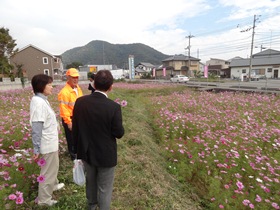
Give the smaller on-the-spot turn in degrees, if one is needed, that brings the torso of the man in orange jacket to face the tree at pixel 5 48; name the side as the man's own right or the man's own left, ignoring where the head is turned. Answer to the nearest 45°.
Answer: approximately 135° to the man's own left

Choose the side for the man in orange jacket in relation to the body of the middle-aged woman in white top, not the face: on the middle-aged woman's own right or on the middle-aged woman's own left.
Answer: on the middle-aged woman's own left

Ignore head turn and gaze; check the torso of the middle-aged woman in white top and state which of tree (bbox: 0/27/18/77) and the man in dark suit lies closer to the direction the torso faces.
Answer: the man in dark suit

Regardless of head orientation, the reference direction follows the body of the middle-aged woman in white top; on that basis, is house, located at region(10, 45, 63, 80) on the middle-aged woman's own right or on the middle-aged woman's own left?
on the middle-aged woman's own left

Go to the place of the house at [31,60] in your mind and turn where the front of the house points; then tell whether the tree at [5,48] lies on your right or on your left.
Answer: on your right

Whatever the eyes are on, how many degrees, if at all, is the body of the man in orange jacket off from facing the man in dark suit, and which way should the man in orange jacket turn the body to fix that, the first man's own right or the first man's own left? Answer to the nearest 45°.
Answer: approximately 45° to the first man's own right

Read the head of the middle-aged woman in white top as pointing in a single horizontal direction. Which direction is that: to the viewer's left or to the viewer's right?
to the viewer's right

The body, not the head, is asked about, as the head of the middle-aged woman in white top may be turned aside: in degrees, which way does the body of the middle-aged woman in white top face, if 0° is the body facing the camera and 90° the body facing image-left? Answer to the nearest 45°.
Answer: approximately 270°

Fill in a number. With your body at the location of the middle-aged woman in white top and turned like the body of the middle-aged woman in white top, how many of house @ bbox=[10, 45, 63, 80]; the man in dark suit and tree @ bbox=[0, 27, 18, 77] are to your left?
2

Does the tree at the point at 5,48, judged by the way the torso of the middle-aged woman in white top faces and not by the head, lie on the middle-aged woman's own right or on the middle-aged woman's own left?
on the middle-aged woman's own left
